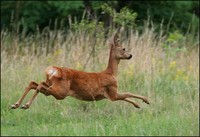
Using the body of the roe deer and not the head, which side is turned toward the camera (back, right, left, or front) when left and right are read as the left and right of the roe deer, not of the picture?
right
